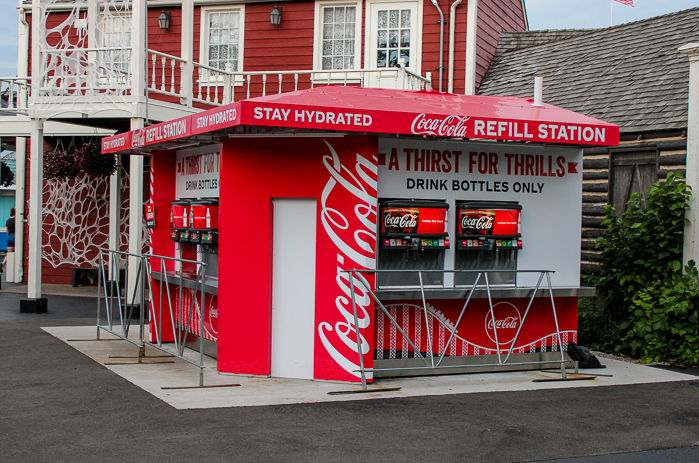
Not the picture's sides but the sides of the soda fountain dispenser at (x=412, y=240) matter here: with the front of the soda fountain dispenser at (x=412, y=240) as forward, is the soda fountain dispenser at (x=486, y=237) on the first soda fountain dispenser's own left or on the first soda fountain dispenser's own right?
on the first soda fountain dispenser's own left

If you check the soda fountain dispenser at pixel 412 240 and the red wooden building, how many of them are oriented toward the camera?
2

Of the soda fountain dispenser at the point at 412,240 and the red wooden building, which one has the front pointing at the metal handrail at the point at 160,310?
the red wooden building

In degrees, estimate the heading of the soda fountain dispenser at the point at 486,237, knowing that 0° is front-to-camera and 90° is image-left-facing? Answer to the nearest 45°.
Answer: approximately 0°

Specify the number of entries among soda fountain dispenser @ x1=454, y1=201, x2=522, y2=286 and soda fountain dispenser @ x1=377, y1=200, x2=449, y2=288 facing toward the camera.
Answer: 2

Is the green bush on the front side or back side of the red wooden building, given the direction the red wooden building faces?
on the front side

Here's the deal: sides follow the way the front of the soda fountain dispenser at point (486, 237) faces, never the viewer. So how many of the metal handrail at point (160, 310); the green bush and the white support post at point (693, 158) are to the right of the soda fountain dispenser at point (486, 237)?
1

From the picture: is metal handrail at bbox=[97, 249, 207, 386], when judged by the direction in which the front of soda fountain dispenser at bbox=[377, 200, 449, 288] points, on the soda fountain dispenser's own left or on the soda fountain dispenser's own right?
on the soda fountain dispenser's own right

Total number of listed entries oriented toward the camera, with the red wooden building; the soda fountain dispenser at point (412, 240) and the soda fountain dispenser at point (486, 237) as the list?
3

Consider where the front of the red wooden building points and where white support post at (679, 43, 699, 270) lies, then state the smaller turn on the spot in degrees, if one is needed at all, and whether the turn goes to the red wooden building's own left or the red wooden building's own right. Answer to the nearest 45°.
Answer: approximately 45° to the red wooden building's own left

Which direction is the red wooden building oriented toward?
toward the camera

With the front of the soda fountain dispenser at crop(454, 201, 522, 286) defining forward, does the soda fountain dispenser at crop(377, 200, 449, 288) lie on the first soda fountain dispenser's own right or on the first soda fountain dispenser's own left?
on the first soda fountain dispenser's own right

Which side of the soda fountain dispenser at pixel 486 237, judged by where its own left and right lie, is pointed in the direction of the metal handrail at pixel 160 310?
right

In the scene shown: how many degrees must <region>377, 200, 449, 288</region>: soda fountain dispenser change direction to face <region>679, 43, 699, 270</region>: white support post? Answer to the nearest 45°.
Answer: approximately 135° to its left

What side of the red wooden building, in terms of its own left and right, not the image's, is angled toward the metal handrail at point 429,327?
front

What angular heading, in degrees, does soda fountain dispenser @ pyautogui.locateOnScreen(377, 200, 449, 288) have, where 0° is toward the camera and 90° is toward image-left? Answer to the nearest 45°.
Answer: approximately 0°
